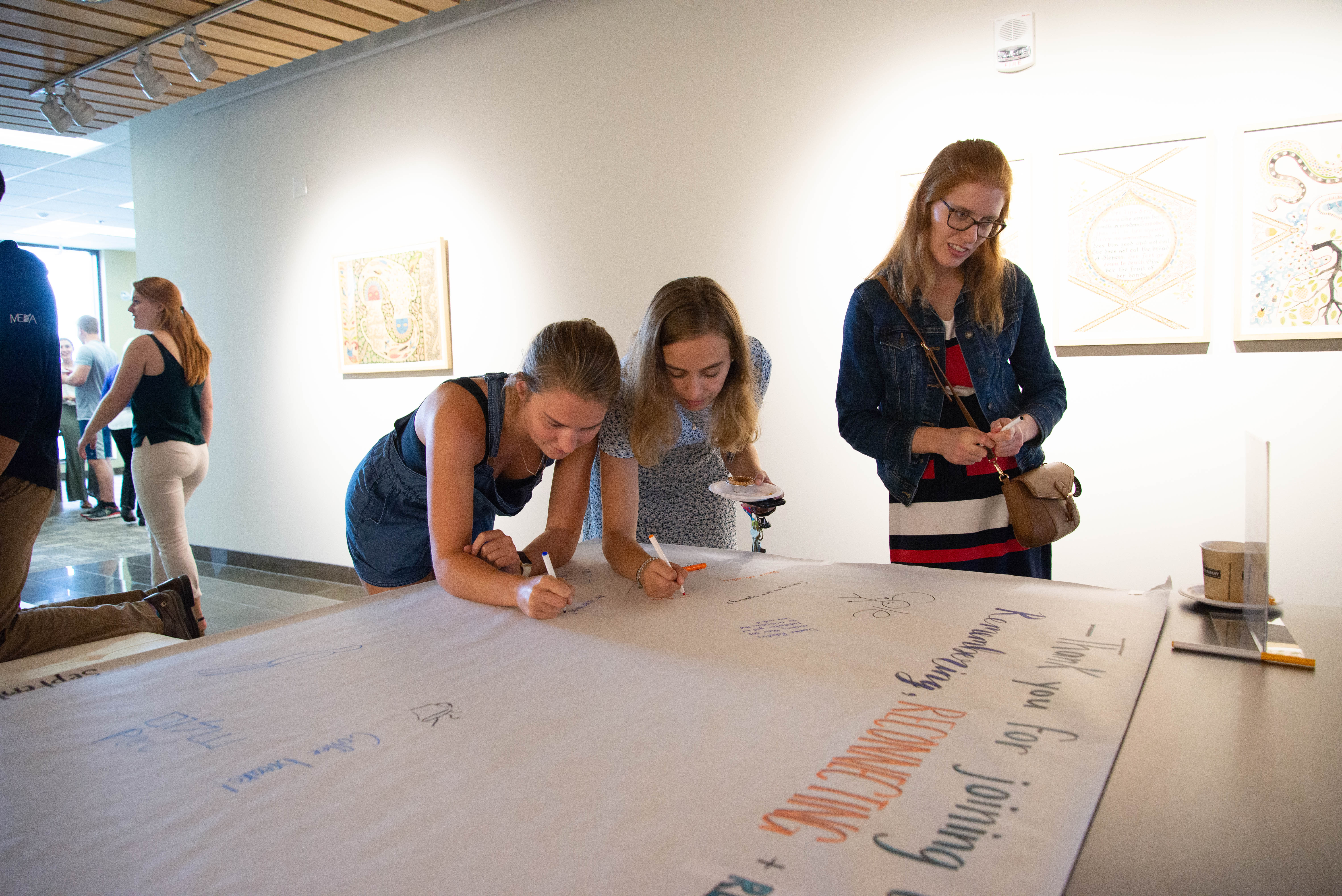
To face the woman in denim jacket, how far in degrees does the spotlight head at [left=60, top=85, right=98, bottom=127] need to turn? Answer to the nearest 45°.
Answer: approximately 90° to its right

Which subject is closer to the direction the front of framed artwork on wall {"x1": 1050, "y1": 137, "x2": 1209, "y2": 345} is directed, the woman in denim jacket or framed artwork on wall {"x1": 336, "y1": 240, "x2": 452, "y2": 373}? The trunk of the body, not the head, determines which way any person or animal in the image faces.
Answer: the woman in denim jacket

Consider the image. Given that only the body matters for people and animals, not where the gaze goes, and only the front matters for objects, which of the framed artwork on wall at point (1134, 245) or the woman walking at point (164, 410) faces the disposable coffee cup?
the framed artwork on wall

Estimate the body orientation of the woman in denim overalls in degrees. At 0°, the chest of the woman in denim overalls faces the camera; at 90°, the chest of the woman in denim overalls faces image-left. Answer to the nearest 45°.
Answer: approximately 315°
